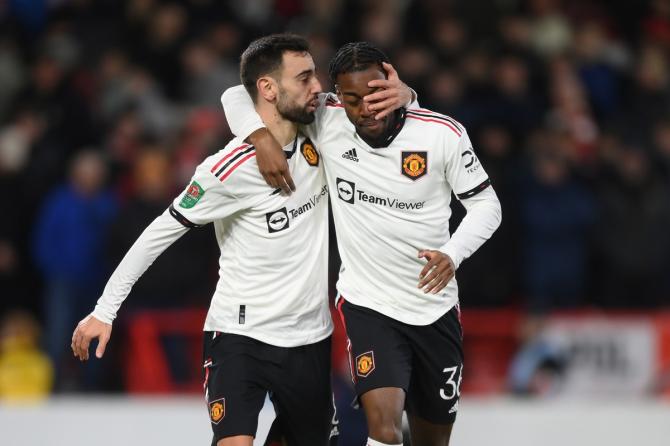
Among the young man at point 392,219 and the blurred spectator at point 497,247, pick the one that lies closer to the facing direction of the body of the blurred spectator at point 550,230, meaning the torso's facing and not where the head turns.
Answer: the young man

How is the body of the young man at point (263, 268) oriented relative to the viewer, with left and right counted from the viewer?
facing the viewer and to the right of the viewer

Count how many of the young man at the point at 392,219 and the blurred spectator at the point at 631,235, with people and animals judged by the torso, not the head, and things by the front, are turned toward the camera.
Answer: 2

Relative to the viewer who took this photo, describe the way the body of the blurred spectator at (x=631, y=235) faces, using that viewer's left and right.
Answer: facing the viewer

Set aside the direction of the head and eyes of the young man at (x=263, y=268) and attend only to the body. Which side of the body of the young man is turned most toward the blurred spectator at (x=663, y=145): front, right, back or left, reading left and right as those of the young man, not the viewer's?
left

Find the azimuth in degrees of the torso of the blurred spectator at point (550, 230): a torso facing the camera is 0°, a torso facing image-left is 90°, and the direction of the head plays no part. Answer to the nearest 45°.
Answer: approximately 0°

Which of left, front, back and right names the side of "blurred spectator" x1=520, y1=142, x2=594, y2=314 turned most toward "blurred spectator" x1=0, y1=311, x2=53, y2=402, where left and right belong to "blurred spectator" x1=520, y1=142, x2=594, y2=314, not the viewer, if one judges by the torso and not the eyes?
right

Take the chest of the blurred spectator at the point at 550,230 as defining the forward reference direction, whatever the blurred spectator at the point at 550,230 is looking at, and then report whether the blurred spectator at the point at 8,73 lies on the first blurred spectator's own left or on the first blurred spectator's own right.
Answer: on the first blurred spectator's own right

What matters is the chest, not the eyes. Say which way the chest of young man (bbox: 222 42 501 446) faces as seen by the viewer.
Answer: toward the camera

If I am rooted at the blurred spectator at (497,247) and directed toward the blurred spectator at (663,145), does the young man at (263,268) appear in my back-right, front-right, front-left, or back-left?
back-right

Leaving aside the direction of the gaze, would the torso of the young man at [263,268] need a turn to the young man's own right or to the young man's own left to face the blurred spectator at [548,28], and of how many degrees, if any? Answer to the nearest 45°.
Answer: approximately 90° to the young man's own left
